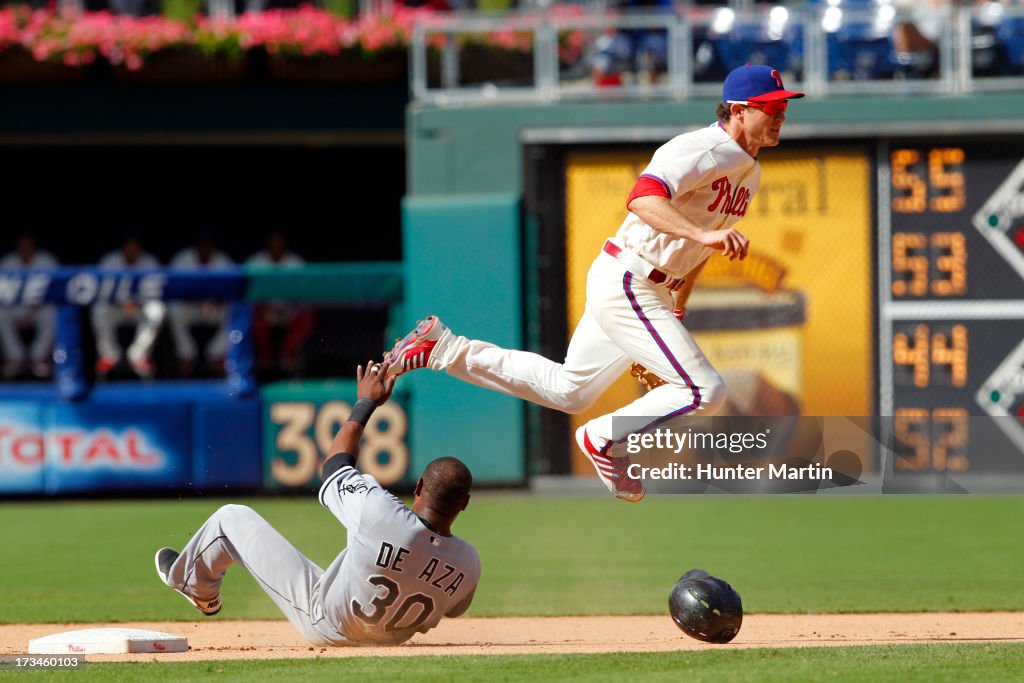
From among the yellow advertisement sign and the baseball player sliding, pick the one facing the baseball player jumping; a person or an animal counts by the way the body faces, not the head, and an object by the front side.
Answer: the yellow advertisement sign

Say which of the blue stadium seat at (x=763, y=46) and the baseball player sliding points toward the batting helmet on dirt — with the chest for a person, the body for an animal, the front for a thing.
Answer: the blue stadium seat

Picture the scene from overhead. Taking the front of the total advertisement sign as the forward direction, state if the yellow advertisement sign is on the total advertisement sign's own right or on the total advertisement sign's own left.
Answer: on the total advertisement sign's own left

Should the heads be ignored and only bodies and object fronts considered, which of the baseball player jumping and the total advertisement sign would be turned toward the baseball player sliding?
the total advertisement sign

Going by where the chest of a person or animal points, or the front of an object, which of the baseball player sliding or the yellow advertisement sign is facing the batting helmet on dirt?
the yellow advertisement sign

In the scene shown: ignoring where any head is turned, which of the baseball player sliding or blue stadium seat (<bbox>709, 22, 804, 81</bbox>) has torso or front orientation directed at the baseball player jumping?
the blue stadium seat

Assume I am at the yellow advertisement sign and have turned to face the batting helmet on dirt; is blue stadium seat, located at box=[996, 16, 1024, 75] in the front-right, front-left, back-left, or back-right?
back-left

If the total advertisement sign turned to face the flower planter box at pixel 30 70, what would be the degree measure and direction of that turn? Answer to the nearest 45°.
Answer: approximately 180°

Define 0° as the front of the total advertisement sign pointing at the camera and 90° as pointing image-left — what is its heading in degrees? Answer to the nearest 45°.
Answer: approximately 0°

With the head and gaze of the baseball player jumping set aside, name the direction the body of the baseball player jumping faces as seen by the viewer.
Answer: to the viewer's right

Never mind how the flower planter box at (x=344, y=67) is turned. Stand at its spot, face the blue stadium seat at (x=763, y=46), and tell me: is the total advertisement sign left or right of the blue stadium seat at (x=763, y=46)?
right
